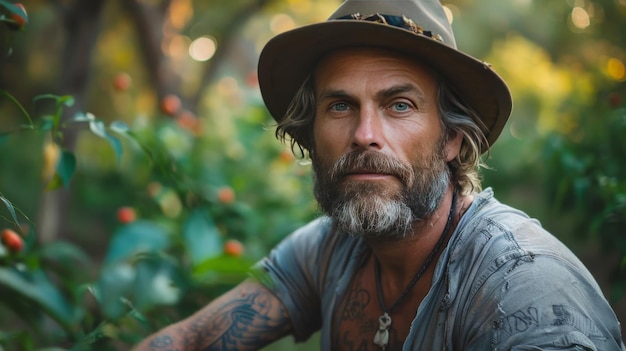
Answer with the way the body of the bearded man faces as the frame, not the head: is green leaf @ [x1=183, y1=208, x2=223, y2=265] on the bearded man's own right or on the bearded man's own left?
on the bearded man's own right

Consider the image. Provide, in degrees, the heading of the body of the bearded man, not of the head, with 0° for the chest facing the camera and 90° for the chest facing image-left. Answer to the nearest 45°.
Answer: approximately 45°

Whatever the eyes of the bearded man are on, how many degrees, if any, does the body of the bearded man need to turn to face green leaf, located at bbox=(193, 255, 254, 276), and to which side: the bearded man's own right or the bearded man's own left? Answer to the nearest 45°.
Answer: approximately 45° to the bearded man's own right

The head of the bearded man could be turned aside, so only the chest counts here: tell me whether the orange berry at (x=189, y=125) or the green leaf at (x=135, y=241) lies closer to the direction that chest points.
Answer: the green leaf

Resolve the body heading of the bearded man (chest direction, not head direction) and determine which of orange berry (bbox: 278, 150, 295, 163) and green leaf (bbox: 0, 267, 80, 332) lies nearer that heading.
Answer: the green leaf

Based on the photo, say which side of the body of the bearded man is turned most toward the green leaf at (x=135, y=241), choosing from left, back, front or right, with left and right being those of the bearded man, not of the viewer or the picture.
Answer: right

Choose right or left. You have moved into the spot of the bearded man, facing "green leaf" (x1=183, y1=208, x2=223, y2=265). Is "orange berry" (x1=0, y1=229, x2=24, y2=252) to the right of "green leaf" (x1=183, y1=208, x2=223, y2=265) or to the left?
left

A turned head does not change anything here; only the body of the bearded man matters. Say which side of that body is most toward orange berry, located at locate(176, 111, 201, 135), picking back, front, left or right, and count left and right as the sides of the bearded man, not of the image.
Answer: right

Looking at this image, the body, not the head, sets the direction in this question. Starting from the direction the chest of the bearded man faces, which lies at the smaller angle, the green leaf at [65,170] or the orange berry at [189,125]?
the green leaf

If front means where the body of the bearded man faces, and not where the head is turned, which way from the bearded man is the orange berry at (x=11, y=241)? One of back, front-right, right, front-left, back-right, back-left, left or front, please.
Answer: front-right
